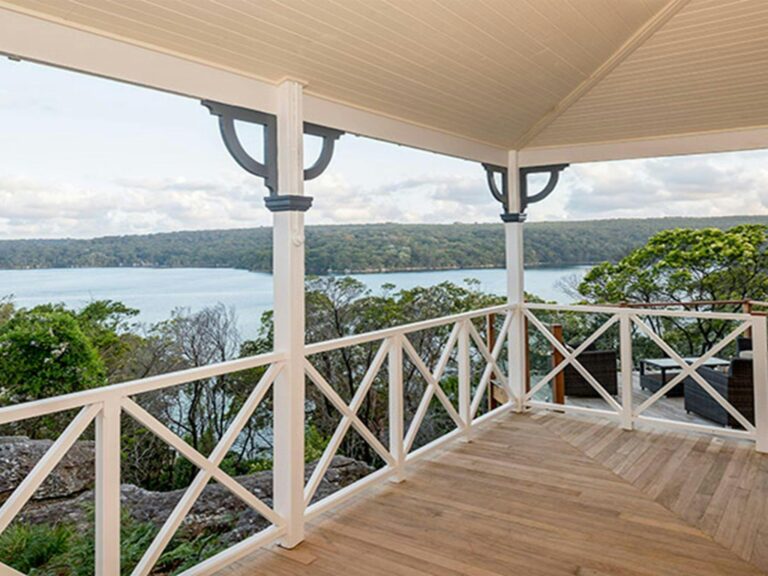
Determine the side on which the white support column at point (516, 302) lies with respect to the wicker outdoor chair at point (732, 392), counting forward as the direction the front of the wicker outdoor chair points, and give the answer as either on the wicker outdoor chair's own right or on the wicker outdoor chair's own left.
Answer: on the wicker outdoor chair's own left

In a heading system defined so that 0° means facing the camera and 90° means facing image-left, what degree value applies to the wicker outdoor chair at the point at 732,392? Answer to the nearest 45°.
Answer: approximately 135°

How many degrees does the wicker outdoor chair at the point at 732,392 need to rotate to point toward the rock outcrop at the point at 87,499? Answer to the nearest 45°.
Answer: approximately 90° to its left

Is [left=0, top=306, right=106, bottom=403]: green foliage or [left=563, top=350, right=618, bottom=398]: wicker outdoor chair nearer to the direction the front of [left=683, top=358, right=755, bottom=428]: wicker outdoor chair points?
the wicker outdoor chair

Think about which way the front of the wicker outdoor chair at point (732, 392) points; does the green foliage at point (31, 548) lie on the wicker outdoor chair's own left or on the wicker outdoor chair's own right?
on the wicker outdoor chair's own left

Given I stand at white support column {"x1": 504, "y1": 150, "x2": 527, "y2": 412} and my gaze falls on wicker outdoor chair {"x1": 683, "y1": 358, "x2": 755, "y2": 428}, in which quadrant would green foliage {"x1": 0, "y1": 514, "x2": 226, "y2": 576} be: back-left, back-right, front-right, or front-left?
back-right
